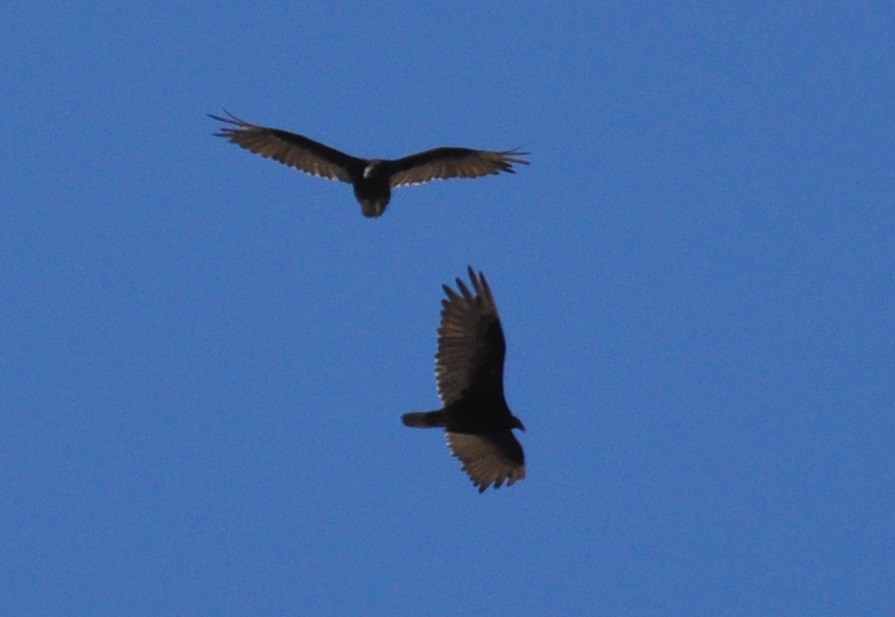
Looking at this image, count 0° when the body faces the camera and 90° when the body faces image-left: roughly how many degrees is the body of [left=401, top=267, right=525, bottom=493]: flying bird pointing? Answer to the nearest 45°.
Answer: approximately 270°
